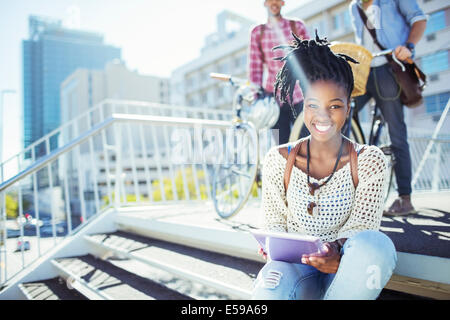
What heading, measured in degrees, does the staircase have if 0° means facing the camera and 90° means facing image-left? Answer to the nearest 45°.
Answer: approximately 45°

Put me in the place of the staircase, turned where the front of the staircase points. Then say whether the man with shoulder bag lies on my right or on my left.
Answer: on my left

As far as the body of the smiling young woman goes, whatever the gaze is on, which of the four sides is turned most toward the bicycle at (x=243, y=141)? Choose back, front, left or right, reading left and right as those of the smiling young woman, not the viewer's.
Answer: back

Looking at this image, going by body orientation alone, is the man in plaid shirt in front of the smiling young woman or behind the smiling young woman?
behind

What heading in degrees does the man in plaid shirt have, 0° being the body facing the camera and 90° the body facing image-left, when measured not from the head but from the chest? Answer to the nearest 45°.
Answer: approximately 0°

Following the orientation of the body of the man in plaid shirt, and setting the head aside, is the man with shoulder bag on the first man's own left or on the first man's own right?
on the first man's own left
